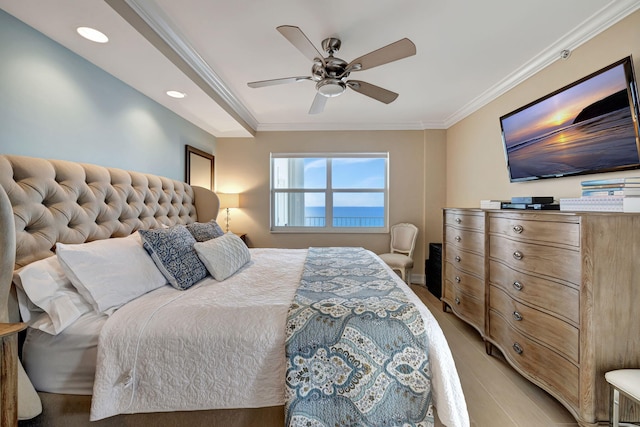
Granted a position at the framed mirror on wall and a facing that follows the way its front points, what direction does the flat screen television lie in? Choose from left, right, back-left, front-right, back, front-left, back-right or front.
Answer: front

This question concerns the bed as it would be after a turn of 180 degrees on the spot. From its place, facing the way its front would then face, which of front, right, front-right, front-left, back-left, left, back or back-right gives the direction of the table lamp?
right

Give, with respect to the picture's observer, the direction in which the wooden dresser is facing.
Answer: facing the viewer and to the left of the viewer

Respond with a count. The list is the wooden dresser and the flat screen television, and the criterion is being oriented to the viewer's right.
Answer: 0

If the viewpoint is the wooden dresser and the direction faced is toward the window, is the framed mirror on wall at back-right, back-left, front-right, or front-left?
front-left

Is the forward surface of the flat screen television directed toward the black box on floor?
no

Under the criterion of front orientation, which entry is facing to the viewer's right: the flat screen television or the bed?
the bed

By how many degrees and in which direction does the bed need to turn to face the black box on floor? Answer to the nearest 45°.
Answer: approximately 45° to its left

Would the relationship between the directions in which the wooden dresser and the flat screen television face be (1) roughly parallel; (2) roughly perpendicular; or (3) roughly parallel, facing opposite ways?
roughly parallel

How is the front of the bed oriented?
to the viewer's right

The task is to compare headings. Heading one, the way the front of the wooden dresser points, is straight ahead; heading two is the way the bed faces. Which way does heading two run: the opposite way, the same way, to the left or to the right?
the opposite way

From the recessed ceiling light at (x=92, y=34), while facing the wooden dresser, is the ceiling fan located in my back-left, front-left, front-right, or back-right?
front-left

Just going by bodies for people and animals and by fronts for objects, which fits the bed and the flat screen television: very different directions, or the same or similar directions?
very different directions

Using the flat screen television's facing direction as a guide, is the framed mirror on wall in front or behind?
in front
